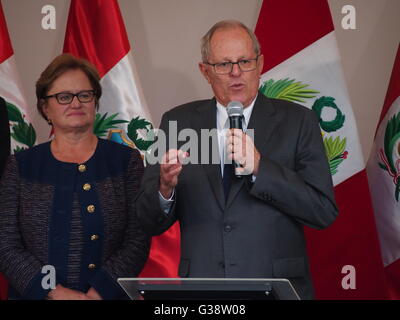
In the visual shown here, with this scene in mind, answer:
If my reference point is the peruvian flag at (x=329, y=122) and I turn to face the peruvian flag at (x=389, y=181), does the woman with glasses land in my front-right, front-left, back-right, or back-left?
back-right

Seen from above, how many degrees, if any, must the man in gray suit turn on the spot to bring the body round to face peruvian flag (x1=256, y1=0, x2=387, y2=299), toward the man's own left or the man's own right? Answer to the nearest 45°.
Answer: approximately 180°

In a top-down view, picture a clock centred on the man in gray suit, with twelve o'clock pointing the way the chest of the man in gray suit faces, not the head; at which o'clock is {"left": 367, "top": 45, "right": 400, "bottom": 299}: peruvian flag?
The peruvian flag is roughly at 7 o'clock from the man in gray suit.

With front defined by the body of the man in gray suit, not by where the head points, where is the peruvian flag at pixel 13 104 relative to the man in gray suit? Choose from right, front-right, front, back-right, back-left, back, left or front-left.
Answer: back-right

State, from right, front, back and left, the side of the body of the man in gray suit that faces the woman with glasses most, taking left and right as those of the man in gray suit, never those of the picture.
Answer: right

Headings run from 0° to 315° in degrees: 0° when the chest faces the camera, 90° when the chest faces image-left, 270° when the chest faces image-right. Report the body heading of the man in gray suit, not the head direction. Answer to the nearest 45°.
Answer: approximately 0°

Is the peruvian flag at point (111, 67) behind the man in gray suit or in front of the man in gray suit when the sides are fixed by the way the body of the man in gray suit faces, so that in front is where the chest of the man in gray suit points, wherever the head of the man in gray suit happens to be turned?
behind
